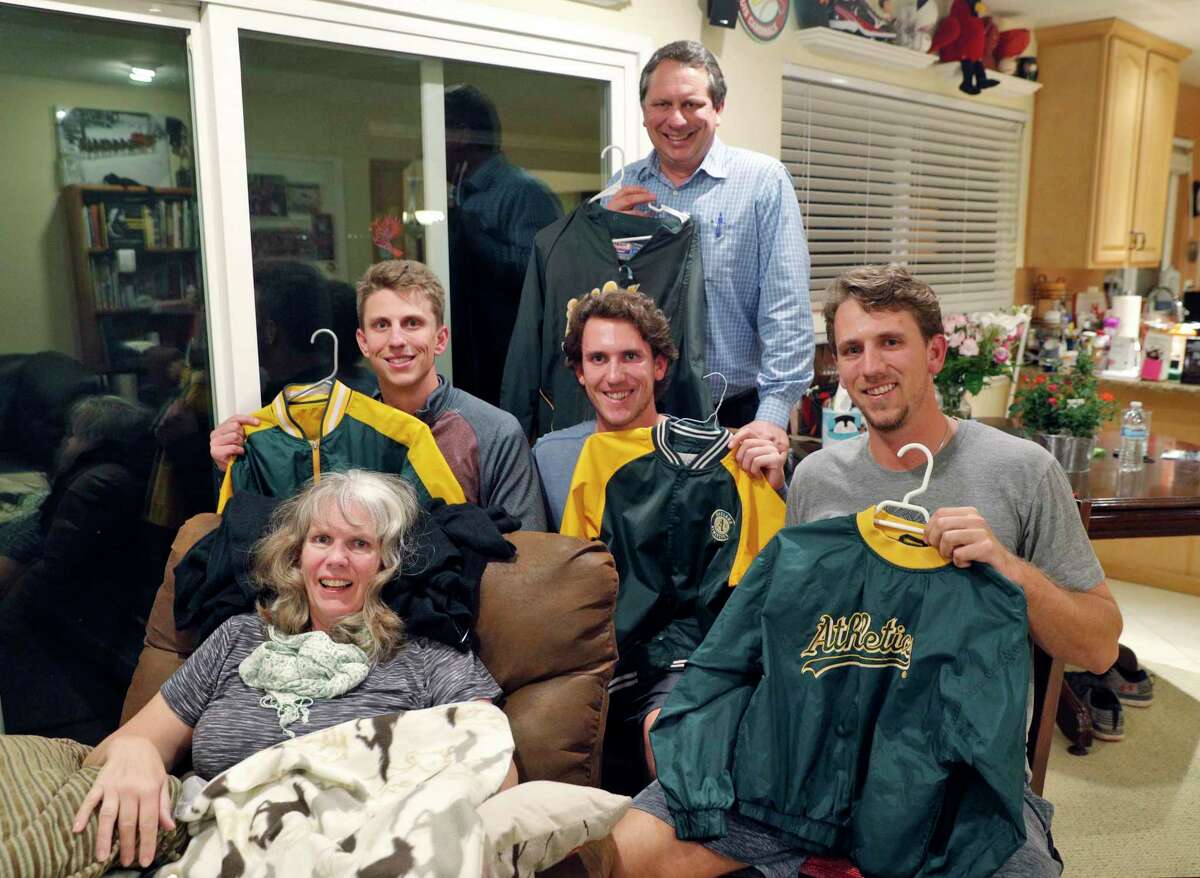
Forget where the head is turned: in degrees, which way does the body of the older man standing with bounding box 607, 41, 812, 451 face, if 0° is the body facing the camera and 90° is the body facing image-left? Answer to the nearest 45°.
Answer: approximately 45°

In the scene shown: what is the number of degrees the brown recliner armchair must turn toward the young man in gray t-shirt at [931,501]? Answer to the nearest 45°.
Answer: approximately 45° to its left

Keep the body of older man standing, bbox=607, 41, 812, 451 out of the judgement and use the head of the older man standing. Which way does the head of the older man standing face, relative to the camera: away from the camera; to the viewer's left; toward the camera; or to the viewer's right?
toward the camera

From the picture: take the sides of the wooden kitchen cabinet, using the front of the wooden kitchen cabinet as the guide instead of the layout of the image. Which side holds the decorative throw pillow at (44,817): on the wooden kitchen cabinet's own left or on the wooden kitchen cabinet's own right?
on the wooden kitchen cabinet's own right

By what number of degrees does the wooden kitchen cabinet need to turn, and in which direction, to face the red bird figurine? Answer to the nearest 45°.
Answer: approximately 90° to its right

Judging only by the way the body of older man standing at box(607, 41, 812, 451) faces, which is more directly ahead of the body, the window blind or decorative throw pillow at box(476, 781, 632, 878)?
the decorative throw pillow

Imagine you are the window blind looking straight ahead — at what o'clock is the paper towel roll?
The paper towel roll is roughly at 9 o'clock from the window blind.

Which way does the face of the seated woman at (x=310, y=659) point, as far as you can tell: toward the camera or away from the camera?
toward the camera

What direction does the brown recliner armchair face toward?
toward the camera

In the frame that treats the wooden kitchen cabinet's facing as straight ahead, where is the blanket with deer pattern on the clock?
The blanket with deer pattern is roughly at 2 o'clock from the wooden kitchen cabinet.

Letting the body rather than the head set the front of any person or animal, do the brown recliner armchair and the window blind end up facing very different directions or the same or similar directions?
same or similar directions

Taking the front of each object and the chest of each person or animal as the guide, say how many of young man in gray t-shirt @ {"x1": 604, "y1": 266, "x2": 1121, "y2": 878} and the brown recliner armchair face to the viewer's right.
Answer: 0

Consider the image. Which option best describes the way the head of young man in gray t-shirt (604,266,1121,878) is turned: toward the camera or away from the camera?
toward the camera

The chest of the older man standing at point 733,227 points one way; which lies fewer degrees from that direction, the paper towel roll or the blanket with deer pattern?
the blanket with deer pattern
